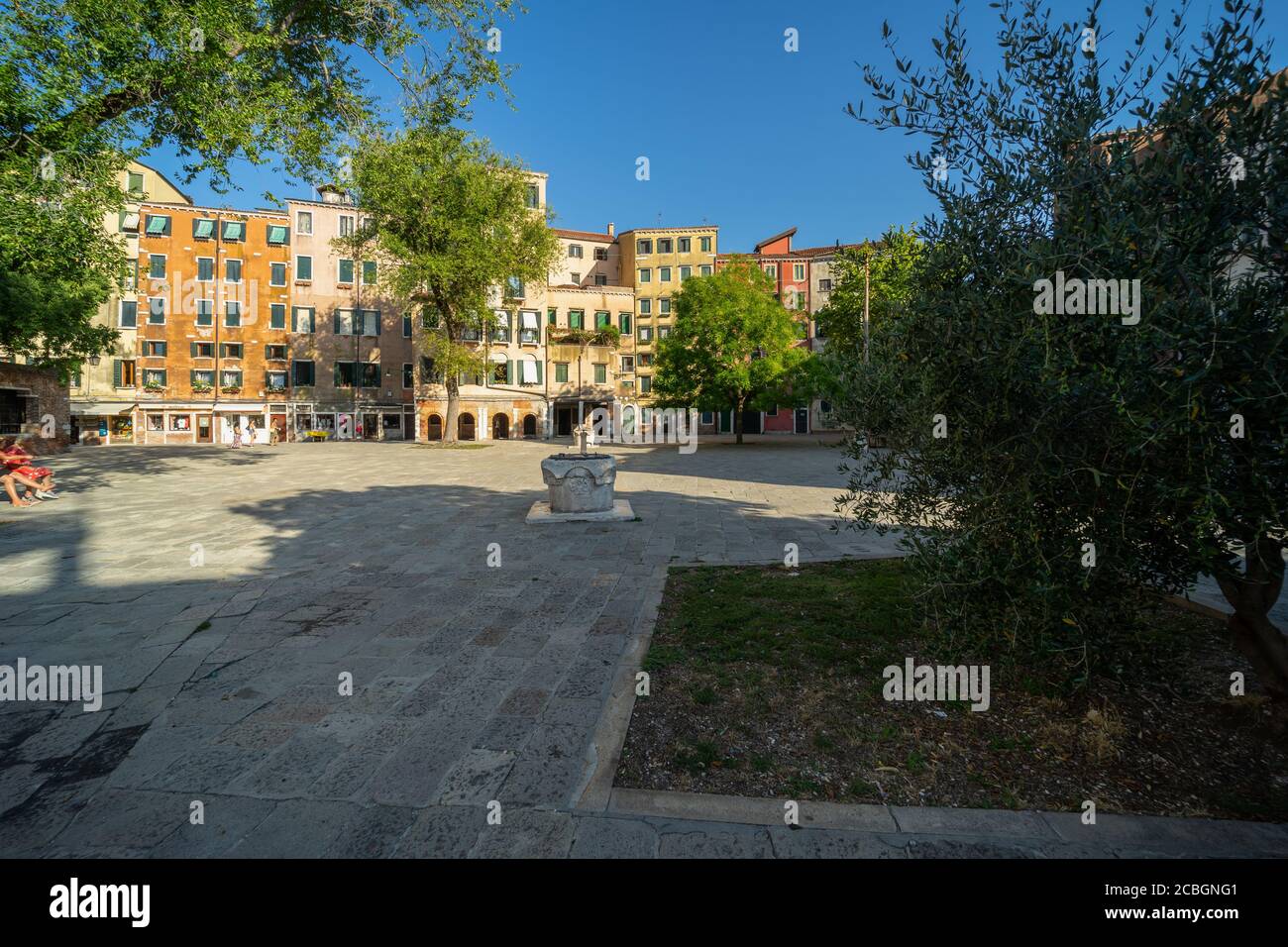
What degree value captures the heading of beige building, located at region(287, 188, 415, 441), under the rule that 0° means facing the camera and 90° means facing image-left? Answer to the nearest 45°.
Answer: approximately 0°

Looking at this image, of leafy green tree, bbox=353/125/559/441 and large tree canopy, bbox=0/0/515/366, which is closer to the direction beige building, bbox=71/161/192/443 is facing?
the large tree canopy

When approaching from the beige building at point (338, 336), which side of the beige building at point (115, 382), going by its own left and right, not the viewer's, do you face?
left

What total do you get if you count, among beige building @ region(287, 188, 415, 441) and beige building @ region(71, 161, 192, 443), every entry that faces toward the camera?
2

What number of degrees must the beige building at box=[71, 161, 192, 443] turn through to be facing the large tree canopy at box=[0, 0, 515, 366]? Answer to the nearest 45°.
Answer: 0° — it already faces it

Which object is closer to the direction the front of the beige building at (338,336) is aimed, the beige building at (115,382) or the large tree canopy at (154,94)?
the large tree canopy

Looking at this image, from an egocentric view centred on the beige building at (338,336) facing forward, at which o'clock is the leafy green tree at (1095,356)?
The leafy green tree is roughly at 12 o'clock from the beige building.

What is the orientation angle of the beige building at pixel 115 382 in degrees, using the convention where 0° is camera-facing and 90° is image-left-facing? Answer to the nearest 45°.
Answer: approximately 0°

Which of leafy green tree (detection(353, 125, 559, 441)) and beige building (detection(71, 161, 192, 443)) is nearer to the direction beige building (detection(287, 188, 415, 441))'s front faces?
the leafy green tree

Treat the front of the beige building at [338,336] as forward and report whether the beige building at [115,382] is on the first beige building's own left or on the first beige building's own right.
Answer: on the first beige building's own right

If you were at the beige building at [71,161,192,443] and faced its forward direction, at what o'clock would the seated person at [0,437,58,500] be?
The seated person is roughly at 12 o'clock from the beige building.
